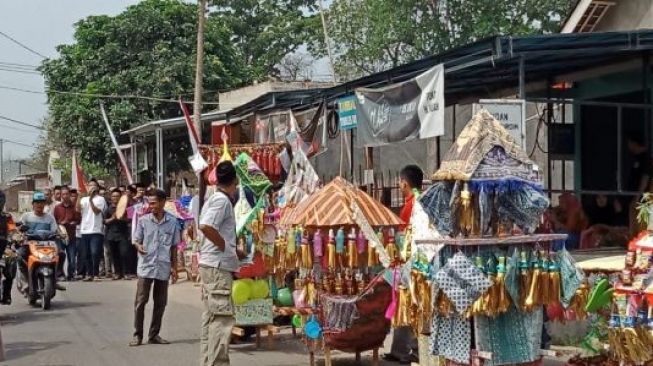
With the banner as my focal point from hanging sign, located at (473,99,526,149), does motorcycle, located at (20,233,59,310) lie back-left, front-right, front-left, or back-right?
front-left

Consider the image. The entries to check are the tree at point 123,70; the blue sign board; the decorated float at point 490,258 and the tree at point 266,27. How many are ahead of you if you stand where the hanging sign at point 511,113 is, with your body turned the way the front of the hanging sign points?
1

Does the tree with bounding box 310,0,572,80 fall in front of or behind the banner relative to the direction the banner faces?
behind

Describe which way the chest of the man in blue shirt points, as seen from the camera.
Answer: toward the camera

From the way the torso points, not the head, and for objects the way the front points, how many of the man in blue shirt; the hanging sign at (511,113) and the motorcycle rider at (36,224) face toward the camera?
3

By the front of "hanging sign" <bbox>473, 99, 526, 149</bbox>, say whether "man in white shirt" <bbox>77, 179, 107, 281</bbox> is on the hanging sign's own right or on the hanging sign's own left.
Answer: on the hanging sign's own right

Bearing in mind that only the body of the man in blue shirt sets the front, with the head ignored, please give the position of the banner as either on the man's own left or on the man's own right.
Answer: on the man's own left

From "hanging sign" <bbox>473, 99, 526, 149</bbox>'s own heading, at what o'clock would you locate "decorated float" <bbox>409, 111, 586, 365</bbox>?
The decorated float is roughly at 12 o'clock from the hanging sign.

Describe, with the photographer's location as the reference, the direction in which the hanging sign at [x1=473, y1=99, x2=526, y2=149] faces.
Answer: facing the viewer

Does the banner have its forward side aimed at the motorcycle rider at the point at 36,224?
no

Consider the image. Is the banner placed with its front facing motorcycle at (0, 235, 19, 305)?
no

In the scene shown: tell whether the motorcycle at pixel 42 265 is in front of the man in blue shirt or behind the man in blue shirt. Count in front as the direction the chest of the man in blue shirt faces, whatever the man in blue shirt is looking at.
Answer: behind

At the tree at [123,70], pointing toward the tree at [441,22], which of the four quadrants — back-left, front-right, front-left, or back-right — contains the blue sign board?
front-right

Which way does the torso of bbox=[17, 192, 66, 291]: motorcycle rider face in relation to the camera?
toward the camera

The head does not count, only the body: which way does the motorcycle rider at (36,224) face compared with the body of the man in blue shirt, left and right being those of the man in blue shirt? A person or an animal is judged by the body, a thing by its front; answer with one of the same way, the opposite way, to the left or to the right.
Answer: the same way

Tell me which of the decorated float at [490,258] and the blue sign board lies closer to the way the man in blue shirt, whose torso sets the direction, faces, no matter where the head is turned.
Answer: the decorated float

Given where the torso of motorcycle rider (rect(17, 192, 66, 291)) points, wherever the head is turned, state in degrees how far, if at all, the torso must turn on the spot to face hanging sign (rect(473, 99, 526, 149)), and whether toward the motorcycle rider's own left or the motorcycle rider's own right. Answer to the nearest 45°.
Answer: approximately 45° to the motorcycle rider's own left
